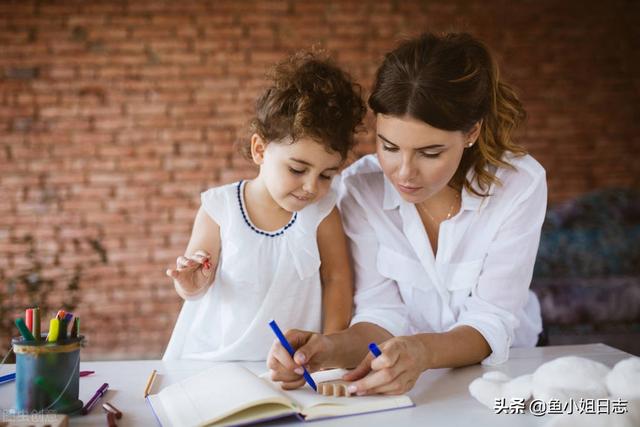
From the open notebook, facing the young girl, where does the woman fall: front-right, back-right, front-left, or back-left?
front-right

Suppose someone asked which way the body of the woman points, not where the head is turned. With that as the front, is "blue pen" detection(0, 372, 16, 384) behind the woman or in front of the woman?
in front

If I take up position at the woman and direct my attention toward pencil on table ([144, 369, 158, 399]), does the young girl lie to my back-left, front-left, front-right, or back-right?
front-right

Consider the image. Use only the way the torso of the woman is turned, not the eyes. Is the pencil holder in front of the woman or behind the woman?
in front

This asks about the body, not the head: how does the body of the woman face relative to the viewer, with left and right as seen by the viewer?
facing the viewer and to the left of the viewer

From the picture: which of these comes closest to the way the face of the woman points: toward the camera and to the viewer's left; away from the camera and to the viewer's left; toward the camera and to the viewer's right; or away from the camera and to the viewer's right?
toward the camera and to the viewer's left

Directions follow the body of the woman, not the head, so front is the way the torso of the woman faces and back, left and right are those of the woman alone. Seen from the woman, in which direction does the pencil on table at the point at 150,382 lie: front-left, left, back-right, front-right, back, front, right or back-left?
front
